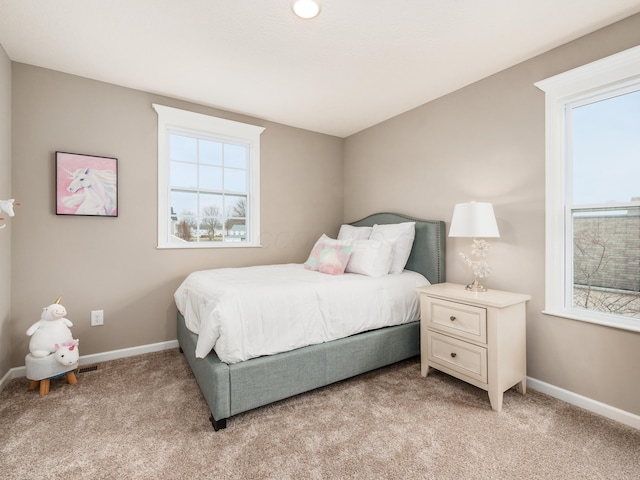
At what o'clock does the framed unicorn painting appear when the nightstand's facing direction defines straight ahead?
The framed unicorn painting is roughly at 1 o'clock from the nightstand.

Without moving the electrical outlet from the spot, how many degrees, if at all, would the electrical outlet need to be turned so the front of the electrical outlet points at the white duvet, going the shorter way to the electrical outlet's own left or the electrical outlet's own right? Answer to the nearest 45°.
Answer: approximately 45° to the electrical outlet's own left

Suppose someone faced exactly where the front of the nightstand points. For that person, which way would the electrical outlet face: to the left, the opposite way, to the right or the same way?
to the left

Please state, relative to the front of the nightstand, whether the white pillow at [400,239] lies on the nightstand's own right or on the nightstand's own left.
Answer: on the nightstand's own right

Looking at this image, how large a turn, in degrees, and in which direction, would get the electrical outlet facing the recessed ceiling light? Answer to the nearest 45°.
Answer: approximately 45° to its left

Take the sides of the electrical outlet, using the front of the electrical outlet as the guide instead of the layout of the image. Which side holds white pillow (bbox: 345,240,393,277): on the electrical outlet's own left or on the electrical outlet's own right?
on the electrical outlet's own left

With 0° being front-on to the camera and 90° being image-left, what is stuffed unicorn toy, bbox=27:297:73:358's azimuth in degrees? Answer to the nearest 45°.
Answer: approximately 315°

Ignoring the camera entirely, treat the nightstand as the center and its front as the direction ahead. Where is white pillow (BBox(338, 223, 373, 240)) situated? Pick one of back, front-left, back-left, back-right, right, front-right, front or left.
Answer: right

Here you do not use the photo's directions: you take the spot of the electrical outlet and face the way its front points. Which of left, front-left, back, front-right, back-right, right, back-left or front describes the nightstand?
front-left
